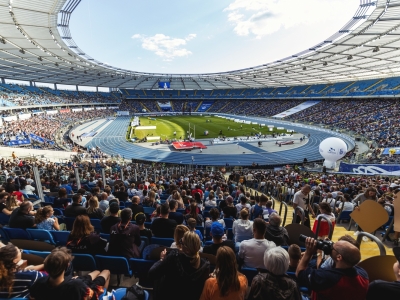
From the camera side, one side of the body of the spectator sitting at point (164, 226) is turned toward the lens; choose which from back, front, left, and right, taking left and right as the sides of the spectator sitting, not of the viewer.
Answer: back

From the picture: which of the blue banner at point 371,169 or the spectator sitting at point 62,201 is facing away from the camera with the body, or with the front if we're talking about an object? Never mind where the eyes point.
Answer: the spectator sitting

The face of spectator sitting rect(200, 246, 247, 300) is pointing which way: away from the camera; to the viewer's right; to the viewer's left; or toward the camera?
away from the camera

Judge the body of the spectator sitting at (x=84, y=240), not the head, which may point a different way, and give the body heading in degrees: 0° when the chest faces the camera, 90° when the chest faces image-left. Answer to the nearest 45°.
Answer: approximately 180°

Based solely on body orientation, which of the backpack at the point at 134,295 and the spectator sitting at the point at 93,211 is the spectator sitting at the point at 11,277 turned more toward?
the spectator sitting

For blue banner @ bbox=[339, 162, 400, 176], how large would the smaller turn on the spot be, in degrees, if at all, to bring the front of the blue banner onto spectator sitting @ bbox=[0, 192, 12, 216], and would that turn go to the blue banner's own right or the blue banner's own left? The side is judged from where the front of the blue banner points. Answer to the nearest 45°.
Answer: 0° — it already faces them

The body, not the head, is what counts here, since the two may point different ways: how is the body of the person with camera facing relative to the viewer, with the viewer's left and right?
facing away from the viewer and to the left of the viewer

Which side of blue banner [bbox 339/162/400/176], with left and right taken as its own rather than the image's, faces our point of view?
front

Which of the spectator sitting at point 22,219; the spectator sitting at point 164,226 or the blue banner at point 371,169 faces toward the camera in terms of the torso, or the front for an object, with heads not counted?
the blue banner

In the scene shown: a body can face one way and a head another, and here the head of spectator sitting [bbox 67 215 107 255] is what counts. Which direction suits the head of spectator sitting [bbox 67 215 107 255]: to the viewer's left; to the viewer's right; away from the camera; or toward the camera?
away from the camera

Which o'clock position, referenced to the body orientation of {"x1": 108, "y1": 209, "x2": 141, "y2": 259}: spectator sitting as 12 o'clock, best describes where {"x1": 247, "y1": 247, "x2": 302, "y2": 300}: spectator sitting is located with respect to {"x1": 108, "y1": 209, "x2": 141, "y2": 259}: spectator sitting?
{"x1": 247, "y1": 247, "x2": 302, "y2": 300}: spectator sitting is roughly at 5 o'clock from {"x1": 108, "y1": 209, "x2": 141, "y2": 259}: spectator sitting.

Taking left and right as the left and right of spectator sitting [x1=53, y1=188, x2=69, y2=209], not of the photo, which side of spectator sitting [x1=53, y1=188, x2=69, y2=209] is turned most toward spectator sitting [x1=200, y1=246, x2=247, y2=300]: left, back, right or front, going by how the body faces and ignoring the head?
back

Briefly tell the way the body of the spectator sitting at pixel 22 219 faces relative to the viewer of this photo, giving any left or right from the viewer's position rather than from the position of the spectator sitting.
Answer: facing away from the viewer and to the right of the viewer

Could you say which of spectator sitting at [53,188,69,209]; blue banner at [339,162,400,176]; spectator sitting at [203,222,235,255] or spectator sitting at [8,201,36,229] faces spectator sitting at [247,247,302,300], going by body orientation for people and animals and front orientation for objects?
the blue banner

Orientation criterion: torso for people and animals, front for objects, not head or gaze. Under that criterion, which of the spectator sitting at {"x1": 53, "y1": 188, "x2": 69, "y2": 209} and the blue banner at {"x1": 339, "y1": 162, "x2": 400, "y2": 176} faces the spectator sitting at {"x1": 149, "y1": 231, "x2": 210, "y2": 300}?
the blue banner

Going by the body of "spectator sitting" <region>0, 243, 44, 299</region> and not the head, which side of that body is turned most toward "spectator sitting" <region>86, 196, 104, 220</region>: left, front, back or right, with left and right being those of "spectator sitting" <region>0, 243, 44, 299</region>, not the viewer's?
front

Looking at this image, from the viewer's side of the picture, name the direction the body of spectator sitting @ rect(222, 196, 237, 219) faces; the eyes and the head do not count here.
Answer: away from the camera

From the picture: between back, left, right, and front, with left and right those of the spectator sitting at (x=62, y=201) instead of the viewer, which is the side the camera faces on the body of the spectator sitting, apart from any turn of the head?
back

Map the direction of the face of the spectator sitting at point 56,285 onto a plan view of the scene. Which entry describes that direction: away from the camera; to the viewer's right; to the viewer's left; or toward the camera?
away from the camera

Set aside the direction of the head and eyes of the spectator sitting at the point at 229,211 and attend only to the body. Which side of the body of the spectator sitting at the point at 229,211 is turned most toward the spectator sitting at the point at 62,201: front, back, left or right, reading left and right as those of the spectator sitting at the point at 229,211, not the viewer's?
left

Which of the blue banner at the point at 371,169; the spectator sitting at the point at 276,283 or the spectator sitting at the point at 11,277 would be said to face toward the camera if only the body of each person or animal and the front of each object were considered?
the blue banner

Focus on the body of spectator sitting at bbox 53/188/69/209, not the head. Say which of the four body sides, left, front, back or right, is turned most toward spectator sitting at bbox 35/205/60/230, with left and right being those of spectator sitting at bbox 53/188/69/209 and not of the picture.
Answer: back
